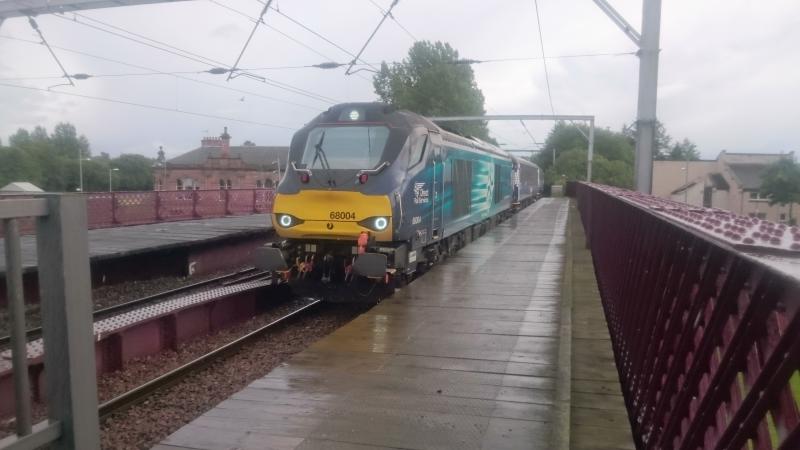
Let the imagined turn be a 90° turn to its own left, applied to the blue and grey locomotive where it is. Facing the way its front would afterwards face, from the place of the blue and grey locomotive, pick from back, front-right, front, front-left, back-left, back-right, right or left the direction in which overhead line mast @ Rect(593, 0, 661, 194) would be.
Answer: front-left

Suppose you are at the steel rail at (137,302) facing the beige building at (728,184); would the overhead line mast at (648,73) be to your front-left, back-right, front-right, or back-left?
front-right

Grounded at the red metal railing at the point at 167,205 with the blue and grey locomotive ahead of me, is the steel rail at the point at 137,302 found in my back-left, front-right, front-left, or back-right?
front-right

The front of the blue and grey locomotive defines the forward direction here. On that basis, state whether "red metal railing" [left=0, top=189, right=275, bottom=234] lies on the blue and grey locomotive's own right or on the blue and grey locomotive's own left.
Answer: on the blue and grey locomotive's own right

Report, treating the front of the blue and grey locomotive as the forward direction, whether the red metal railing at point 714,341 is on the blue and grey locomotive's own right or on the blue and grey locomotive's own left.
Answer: on the blue and grey locomotive's own left

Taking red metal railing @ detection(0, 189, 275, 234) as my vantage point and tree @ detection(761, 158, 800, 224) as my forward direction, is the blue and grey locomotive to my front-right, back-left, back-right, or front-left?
front-right

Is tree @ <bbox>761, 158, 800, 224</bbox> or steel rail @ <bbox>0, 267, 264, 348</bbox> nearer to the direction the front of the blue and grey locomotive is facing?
the steel rail

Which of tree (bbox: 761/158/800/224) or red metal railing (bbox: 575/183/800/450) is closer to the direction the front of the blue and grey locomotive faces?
the red metal railing

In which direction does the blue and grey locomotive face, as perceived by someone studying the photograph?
facing the viewer and to the left of the viewer

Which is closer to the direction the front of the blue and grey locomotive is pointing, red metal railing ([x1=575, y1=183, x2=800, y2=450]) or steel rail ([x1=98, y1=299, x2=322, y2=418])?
the steel rail

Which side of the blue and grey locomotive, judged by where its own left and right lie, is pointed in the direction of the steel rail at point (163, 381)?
front

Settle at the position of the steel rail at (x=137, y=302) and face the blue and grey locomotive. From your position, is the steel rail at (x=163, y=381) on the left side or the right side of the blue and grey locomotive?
right

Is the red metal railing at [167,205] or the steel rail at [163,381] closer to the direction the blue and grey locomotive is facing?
the steel rail
